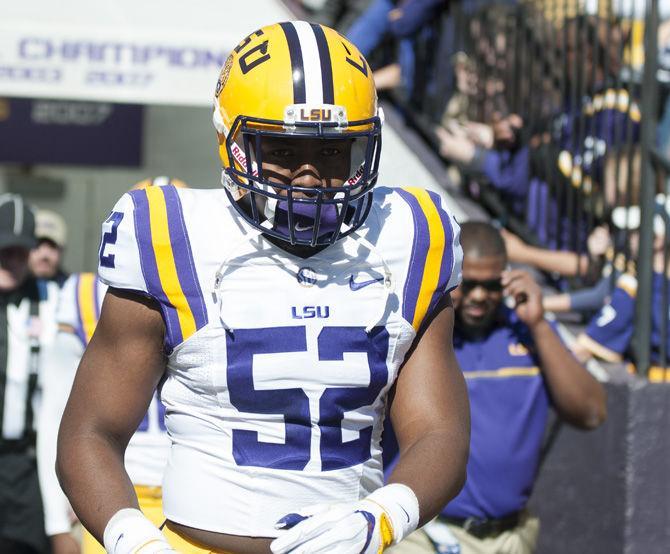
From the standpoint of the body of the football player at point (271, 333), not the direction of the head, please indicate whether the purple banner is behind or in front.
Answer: behind

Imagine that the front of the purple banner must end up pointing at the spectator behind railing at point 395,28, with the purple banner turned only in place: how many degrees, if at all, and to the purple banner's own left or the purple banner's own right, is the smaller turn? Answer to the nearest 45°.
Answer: approximately 45° to the purple banner's own left

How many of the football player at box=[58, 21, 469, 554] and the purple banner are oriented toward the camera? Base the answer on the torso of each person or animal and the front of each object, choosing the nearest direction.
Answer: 2

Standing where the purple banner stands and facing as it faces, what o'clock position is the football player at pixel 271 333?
The football player is roughly at 12 o'clock from the purple banner.

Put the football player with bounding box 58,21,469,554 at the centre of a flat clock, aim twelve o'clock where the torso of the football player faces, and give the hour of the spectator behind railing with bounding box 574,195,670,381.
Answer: The spectator behind railing is roughly at 7 o'clock from the football player.

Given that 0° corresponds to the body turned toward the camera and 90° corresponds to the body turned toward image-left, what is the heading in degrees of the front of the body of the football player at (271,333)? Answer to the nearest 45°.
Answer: approximately 0°

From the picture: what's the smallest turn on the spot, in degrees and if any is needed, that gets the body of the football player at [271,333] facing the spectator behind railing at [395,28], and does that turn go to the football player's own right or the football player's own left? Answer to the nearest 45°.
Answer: approximately 180°
